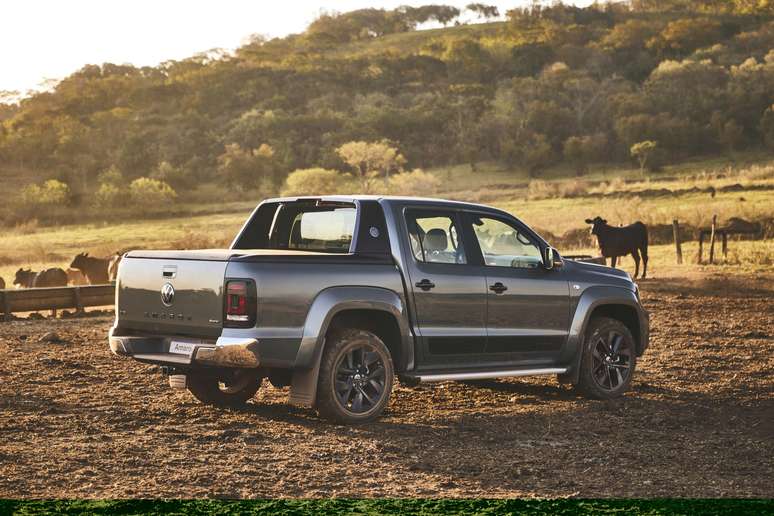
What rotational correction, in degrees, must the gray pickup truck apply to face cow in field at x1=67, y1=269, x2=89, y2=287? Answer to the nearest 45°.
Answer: approximately 45° to its left

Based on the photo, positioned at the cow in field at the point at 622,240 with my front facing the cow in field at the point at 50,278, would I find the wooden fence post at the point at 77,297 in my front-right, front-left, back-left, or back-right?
front-left

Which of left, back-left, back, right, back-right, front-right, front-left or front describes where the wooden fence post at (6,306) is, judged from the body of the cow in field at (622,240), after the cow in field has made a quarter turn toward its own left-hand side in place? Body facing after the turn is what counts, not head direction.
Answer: front-right

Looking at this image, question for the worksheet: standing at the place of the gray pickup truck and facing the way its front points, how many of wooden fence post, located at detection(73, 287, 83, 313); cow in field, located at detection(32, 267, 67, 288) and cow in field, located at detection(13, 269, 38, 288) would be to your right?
0

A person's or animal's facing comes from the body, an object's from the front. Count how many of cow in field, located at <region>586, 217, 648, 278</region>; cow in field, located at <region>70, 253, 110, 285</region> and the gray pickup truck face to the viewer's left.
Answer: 2

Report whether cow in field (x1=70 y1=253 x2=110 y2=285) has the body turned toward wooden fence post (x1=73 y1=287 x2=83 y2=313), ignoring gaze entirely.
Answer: no

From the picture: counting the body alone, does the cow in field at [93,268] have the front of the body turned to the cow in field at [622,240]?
no

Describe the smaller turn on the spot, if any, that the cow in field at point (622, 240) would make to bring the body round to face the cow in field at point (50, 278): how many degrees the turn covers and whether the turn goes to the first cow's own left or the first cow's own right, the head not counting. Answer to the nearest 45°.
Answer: approximately 45° to the first cow's own left

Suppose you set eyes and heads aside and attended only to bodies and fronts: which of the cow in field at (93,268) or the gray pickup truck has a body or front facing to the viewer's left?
the cow in field

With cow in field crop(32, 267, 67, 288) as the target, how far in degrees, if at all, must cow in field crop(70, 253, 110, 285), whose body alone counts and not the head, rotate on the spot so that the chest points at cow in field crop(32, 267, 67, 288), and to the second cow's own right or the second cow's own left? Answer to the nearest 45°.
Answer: approximately 45° to the second cow's own left

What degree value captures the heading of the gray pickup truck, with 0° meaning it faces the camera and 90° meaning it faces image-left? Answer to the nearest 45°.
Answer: approximately 225°

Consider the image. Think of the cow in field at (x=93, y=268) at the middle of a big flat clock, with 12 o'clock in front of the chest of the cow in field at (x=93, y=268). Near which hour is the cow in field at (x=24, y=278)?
the cow in field at (x=24, y=278) is roughly at 11 o'clock from the cow in field at (x=93, y=268).

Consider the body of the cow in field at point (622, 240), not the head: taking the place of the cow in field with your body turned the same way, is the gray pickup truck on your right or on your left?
on your left

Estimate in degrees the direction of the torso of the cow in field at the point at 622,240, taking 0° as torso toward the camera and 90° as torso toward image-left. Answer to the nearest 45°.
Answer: approximately 90°

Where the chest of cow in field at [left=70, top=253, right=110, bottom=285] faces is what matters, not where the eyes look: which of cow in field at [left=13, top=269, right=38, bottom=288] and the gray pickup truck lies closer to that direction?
the cow in field

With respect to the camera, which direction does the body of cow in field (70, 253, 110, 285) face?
to the viewer's left
